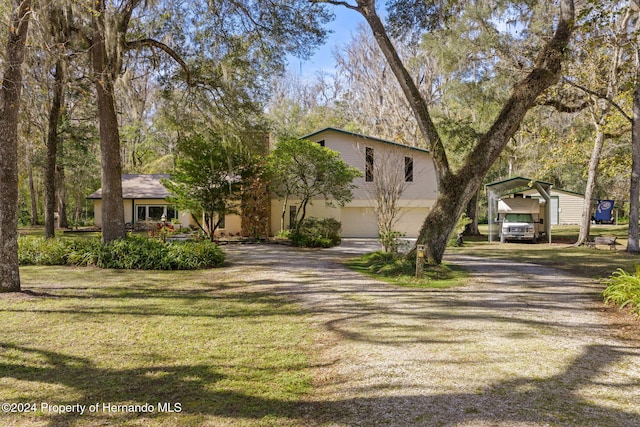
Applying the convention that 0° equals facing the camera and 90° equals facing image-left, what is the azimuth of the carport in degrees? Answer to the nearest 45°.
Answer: approximately 0°

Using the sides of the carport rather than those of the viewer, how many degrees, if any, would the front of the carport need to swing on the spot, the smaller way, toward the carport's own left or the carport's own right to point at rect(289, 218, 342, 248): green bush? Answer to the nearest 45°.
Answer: approximately 45° to the carport's own right

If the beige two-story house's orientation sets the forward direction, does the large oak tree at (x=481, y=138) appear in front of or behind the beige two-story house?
in front

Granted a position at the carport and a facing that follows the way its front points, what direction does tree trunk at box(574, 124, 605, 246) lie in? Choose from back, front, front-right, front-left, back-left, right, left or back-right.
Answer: front-left

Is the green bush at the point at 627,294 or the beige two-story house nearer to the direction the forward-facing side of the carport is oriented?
the green bush

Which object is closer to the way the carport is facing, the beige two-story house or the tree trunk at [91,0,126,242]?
the tree trunk

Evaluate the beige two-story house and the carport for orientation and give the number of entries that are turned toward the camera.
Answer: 2

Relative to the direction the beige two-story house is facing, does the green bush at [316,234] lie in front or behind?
in front

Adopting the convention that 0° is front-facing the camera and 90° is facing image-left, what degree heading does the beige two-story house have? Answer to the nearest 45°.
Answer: approximately 0°
